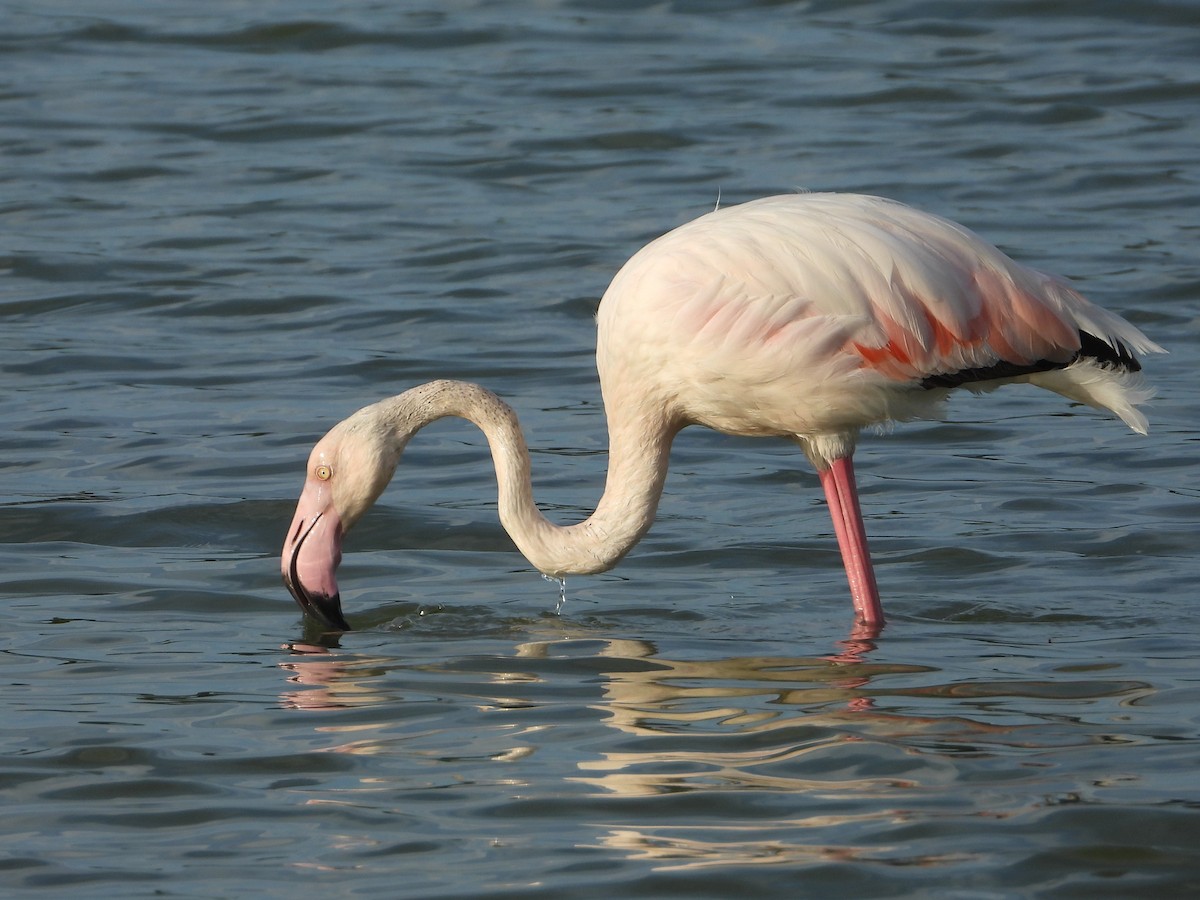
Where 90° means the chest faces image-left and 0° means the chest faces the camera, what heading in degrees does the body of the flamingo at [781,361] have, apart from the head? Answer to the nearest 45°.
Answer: approximately 90°
